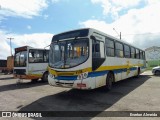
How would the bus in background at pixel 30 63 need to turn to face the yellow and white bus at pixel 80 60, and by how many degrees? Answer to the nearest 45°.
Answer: approximately 45° to its left

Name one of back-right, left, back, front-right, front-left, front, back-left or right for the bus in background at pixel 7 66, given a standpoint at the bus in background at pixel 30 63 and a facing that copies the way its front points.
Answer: back-right

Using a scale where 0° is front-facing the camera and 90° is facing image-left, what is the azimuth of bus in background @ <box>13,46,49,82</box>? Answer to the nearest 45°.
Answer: approximately 45°

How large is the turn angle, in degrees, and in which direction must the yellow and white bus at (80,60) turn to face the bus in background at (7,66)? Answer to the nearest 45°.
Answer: approximately 90° to its right

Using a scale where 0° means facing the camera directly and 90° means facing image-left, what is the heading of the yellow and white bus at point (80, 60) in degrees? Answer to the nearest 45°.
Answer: approximately 45°

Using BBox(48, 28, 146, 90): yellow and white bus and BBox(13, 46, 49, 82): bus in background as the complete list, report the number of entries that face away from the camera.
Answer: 0

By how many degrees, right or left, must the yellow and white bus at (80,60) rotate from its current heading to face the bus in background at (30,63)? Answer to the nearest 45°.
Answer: approximately 90° to its right
